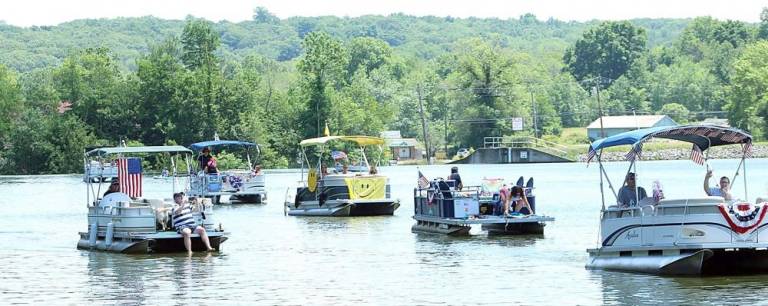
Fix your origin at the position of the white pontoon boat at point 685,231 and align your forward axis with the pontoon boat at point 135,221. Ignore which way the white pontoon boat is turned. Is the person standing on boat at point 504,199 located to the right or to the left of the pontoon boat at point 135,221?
right

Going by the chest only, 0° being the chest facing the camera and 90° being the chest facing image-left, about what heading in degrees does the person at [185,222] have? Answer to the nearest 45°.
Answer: approximately 315°

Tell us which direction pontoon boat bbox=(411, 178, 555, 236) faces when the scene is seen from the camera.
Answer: facing the viewer and to the right of the viewer

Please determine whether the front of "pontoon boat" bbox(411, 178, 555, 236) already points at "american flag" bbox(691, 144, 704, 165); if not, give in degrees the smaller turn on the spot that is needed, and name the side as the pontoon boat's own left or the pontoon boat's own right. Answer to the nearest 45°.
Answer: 0° — it already faces it

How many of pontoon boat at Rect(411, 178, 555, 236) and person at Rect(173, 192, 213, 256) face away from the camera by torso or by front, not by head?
0
